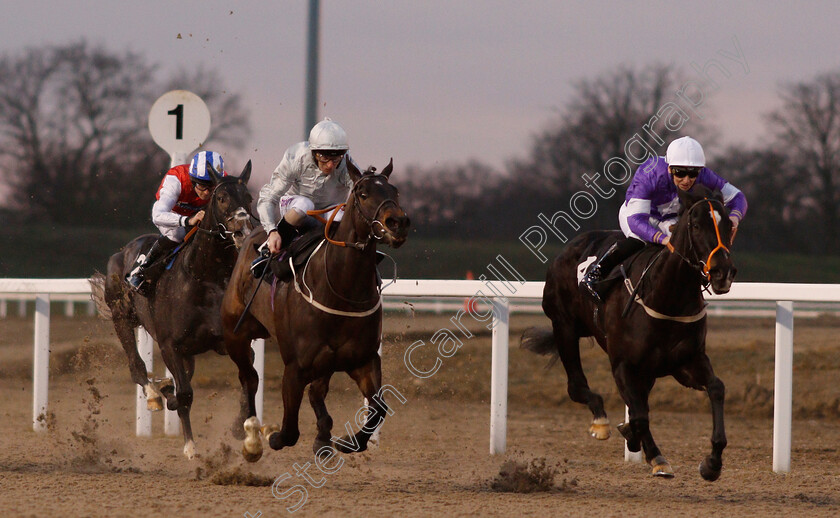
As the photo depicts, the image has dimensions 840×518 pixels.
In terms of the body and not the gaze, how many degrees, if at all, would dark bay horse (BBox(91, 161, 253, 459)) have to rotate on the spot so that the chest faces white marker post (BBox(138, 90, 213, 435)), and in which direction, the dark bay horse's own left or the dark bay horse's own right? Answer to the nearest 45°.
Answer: approximately 135° to the dark bay horse's own left

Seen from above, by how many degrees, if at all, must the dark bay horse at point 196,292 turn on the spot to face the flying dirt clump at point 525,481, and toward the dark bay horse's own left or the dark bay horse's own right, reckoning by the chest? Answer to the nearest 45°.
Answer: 0° — it already faces it

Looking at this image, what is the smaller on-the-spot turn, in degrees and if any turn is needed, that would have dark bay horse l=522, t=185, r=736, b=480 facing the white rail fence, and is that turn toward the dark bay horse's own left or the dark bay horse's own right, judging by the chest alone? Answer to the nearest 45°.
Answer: approximately 180°

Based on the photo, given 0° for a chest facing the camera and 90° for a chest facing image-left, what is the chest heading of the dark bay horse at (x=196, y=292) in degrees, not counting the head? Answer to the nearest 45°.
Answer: approximately 315°

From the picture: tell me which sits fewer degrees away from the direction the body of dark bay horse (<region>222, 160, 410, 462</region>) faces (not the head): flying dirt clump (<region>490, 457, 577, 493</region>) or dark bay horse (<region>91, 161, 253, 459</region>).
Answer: the flying dirt clump

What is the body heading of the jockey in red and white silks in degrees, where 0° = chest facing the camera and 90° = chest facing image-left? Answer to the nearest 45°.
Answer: approximately 315°
